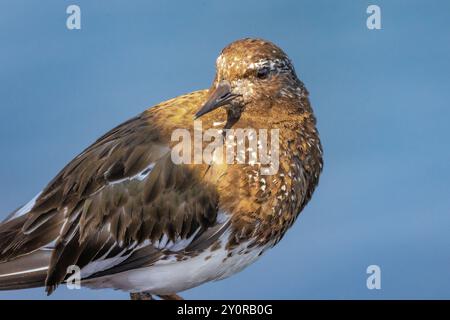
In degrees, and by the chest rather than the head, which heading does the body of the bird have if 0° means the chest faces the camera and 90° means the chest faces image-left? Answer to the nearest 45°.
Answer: approximately 270°
